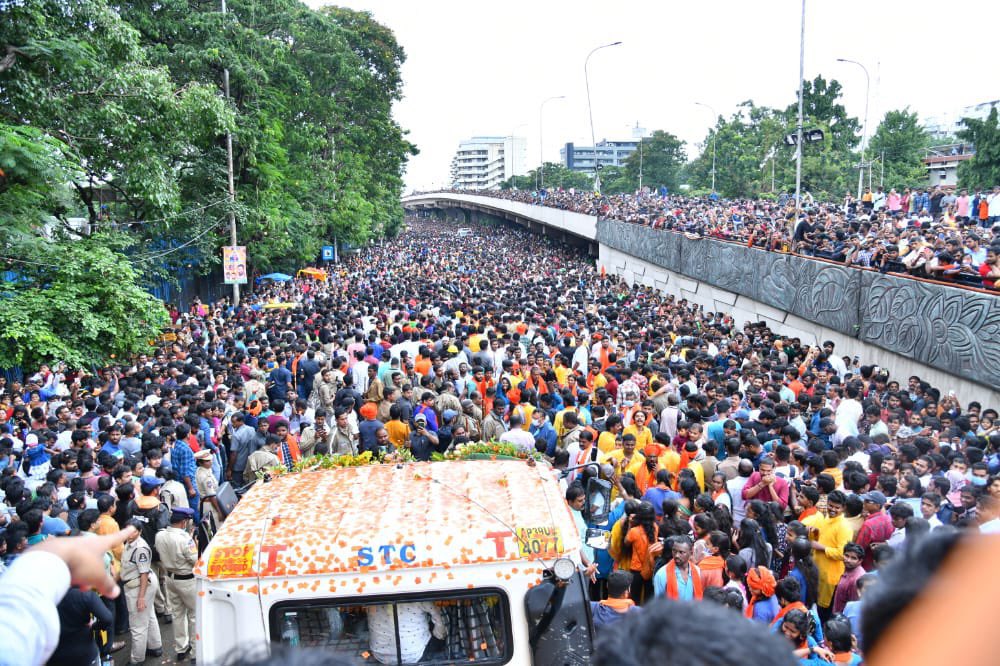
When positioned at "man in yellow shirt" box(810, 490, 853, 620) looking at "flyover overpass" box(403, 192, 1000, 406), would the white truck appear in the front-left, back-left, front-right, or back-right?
back-left

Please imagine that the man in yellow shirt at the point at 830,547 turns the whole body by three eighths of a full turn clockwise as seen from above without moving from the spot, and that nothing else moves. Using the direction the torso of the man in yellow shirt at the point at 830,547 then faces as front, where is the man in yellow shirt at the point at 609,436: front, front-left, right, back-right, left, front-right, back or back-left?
front-left

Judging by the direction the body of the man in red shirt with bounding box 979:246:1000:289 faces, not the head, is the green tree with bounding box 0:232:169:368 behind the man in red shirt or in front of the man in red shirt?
in front

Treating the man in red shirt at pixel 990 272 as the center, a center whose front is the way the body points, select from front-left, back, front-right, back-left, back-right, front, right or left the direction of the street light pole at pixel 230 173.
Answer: front-right
